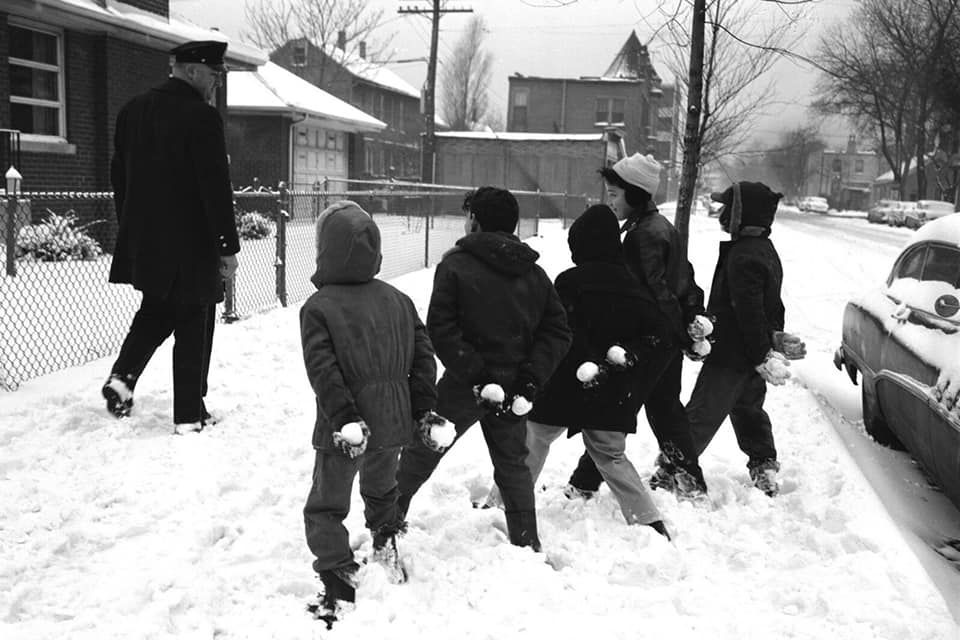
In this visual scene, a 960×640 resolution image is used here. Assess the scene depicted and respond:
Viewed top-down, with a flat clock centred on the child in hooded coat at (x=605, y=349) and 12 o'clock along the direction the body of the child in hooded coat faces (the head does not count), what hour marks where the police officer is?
The police officer is roughly at 11 o'clock from the child in hooded coat.

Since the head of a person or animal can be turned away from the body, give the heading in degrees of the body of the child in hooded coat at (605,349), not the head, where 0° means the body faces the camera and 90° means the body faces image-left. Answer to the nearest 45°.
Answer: approximately 135°

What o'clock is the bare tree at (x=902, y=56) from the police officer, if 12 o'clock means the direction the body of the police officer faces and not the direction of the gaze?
The bare tree is roughly at 12 o'clock from the police officer.

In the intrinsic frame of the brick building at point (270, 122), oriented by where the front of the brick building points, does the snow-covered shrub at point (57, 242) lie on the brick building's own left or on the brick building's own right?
on the brick building's own right

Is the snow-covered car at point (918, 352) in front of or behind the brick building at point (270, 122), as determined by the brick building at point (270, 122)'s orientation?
in front

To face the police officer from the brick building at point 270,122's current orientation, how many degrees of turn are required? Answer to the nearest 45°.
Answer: approximately 45° to its right

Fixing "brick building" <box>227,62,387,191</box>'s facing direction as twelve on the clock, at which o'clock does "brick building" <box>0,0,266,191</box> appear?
"brick building" <box>0,0,266,191</box> is roughly at 2 o'clock from "brick building" <box>227,62,387,191</box>.

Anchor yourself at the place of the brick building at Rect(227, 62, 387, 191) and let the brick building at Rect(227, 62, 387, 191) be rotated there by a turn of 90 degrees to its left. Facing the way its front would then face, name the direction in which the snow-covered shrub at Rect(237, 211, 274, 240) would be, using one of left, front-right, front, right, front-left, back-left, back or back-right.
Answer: back-right

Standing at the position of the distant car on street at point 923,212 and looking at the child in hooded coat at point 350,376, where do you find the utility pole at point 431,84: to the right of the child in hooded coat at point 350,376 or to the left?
right

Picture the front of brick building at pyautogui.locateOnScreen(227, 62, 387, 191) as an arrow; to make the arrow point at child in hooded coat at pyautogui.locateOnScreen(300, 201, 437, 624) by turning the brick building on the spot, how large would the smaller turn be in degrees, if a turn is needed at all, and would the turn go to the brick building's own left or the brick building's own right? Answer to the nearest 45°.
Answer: approximately 45° to the brick building's own right

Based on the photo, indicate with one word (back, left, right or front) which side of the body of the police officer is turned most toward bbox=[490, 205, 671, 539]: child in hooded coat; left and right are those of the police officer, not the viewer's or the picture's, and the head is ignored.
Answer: right

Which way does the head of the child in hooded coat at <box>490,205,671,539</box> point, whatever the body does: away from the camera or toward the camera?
away from the camera
